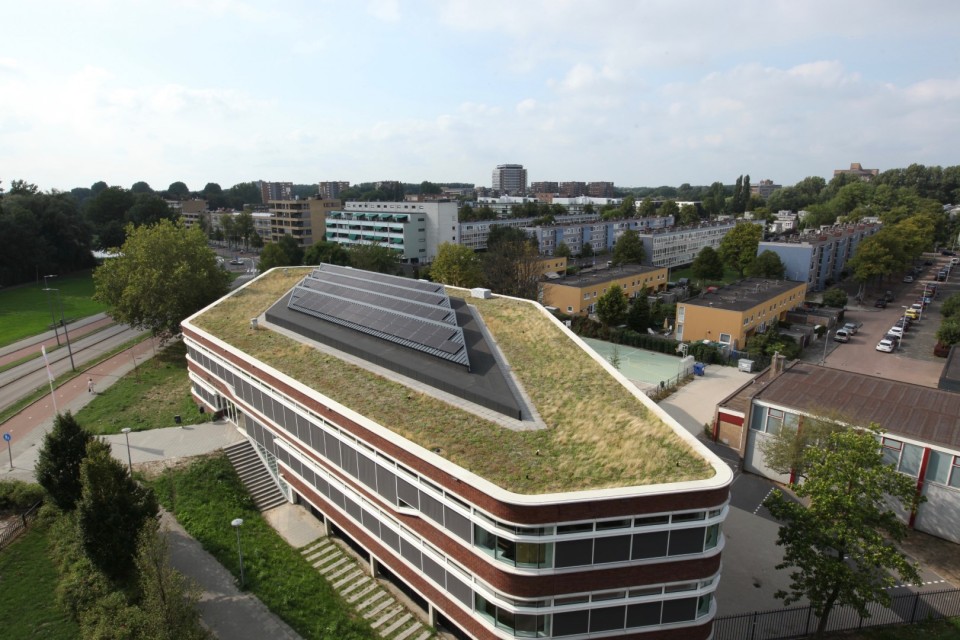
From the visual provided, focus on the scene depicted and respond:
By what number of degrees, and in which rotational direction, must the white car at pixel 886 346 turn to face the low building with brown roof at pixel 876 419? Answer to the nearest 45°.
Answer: approximately 45° to its left

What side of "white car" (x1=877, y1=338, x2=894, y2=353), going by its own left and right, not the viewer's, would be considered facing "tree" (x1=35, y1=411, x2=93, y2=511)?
back

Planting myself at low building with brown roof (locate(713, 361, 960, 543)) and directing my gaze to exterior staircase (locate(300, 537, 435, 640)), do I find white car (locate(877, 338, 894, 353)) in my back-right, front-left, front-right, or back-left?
back-right

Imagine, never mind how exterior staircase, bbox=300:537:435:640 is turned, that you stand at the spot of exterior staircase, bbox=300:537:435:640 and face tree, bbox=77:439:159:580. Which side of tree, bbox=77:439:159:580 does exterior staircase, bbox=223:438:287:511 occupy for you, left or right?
right

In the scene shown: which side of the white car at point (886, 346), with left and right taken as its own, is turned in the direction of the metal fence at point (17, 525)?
front

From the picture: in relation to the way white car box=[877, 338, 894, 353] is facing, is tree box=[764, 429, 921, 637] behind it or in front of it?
in front

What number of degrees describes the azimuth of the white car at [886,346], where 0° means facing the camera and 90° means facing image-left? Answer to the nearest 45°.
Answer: approximately 45°

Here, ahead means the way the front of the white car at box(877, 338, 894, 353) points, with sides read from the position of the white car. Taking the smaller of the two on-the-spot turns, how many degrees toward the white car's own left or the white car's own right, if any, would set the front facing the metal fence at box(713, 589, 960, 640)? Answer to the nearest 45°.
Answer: approximately 45° to the white car's own left

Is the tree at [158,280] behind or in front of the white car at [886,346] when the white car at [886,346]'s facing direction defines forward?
in front

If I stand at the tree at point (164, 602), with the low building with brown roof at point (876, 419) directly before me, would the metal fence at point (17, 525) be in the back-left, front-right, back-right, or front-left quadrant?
back-left
